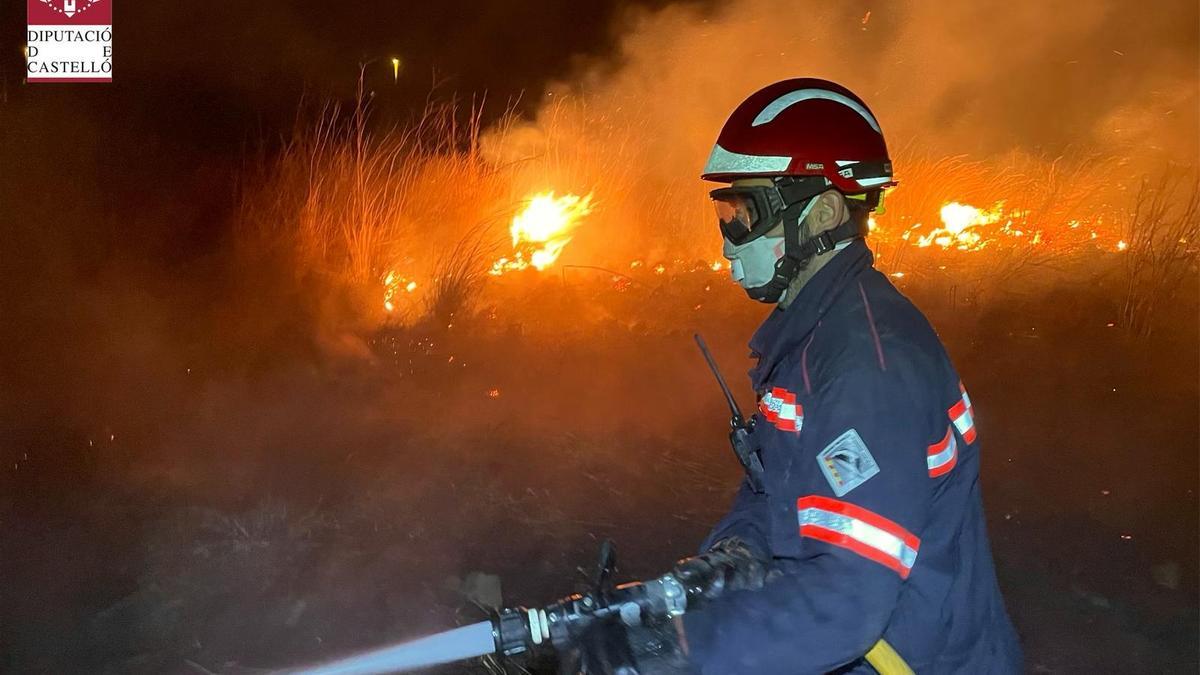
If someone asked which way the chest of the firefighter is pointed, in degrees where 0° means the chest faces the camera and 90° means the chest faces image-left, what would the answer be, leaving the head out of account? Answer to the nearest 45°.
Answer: approximately 90°

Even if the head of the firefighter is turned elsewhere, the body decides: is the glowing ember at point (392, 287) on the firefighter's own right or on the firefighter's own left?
on the firefighter's own right
